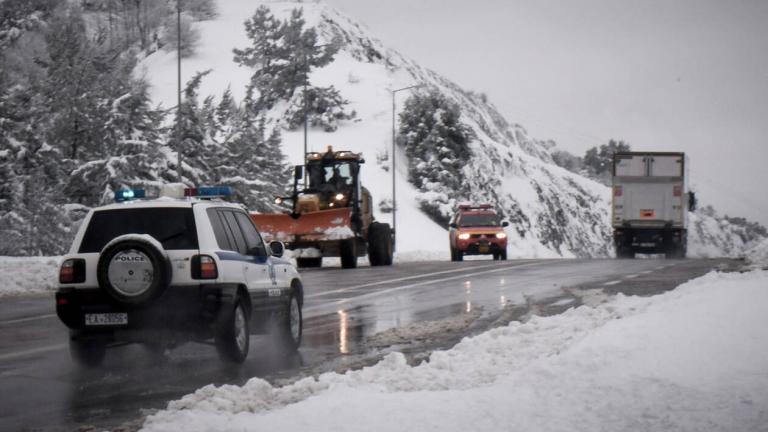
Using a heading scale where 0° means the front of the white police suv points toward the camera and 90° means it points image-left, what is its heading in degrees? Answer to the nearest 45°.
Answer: approximately 225°

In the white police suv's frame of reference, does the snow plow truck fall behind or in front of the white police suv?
in front

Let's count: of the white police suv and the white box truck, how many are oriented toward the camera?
0

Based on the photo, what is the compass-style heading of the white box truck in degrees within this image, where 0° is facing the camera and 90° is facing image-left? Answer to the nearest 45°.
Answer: approximately 180°

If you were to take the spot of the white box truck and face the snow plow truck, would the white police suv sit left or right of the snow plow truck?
left

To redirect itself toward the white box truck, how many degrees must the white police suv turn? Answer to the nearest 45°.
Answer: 0° — it already faces it

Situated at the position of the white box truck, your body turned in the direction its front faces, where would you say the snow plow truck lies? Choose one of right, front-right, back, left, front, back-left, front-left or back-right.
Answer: back-left

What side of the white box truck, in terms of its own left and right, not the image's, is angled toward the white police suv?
back
